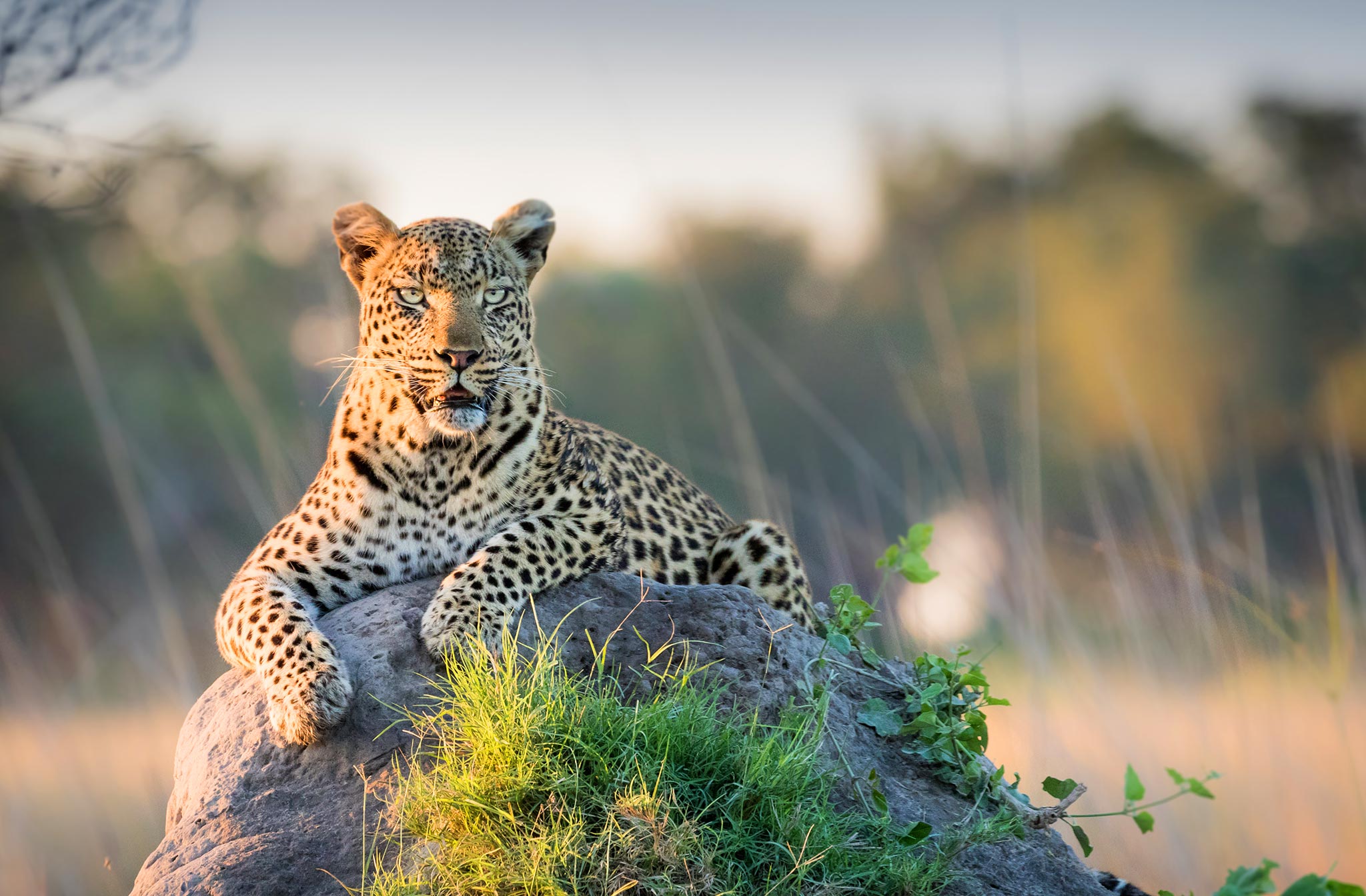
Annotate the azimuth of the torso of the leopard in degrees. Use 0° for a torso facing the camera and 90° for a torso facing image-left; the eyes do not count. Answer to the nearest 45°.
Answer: approximately 45°
